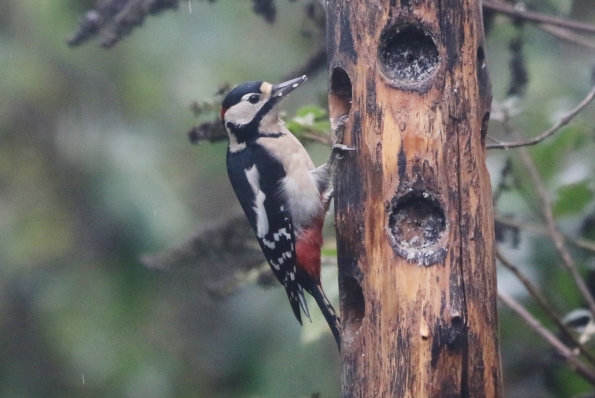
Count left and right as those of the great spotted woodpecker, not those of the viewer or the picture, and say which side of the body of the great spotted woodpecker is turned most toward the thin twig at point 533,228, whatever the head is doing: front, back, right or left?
front

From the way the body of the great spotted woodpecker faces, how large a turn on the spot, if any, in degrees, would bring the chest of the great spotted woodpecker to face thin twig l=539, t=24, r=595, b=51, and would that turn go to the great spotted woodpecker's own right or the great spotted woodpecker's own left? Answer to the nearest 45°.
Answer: approximately 45° to the great spotted woodpecker's own left

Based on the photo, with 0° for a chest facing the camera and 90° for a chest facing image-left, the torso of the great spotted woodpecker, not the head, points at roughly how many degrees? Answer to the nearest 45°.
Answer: approximately 270°

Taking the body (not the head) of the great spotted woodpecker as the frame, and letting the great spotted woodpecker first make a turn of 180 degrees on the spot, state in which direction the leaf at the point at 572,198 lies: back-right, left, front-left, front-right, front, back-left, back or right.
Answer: back

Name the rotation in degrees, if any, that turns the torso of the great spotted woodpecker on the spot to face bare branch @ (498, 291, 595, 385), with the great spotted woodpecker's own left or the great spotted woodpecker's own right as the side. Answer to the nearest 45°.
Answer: approximately 45° to the great spotted woodpecker's own right

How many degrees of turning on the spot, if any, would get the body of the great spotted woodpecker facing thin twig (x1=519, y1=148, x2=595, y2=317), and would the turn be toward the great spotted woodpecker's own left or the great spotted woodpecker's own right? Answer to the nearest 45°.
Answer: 0° — it already faces it
